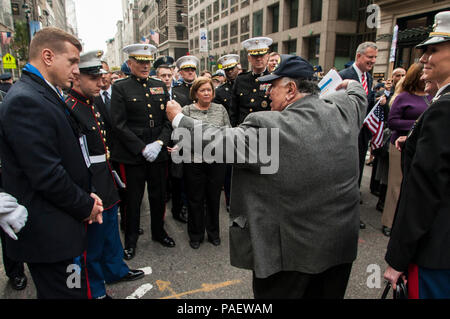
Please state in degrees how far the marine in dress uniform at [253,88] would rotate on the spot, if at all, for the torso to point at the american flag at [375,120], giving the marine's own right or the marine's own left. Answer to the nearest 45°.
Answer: approximately 90° to the marine's own left

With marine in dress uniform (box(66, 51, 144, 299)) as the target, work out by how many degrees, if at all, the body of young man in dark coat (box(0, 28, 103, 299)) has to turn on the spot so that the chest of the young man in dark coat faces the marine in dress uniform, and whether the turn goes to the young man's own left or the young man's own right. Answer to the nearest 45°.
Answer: approximately 45° to the young man's own left

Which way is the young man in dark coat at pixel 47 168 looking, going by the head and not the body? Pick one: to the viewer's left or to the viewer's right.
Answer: to the viewer's right

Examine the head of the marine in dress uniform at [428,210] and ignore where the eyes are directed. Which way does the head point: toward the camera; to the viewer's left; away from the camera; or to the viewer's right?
to the viewer's left

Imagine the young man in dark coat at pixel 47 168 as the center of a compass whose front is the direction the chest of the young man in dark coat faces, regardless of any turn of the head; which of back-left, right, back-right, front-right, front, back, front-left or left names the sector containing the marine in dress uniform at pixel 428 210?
front-right

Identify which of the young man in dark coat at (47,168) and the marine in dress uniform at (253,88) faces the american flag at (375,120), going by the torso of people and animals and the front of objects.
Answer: the young man in dark coat

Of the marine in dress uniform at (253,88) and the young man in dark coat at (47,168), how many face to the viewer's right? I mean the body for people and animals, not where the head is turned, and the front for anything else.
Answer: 1

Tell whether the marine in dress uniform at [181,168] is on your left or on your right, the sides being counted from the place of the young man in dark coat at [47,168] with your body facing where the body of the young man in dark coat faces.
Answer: on your left

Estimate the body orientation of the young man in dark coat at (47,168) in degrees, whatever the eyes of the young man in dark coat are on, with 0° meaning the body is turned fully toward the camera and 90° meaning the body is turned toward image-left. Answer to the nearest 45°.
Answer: approximately 270°

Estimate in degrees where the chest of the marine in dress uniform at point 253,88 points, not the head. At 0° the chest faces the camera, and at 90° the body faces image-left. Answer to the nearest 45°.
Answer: approximately 0°

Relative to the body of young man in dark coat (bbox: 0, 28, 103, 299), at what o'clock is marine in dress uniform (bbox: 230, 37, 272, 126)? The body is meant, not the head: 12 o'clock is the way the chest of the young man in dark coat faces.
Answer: The marine in dress uniform is roughly at 11 o'clock from the young man in dark coat.
